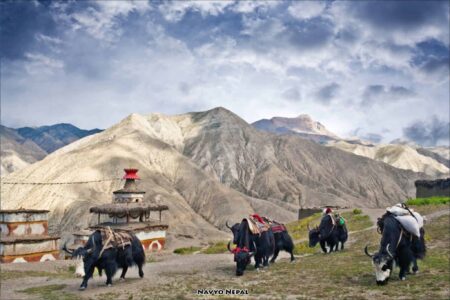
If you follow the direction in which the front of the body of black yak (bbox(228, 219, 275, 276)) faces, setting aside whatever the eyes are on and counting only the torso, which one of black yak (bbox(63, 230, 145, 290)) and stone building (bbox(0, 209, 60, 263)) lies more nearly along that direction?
the black yak

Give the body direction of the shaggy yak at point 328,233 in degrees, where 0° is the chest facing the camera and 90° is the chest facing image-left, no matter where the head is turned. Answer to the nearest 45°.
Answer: approximately 45°

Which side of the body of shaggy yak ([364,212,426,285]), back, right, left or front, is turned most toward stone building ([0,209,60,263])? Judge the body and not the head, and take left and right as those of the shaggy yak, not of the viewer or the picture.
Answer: right

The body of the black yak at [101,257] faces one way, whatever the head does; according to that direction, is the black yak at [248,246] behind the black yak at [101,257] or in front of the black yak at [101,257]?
behind

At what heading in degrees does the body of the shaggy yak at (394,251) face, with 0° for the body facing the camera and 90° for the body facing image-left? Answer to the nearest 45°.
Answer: approximately 45°

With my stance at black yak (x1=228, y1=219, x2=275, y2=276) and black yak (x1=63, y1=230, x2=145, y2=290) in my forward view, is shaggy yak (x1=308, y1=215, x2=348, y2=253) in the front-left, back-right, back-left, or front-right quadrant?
back-right

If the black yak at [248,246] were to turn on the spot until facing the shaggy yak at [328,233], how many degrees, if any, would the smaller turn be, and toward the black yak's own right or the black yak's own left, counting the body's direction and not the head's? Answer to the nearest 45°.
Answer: approximately 180°

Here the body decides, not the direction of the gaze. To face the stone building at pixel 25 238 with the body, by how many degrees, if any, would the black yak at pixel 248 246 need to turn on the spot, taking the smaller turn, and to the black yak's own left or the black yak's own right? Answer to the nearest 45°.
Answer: approximately 90° to the black yak's own right

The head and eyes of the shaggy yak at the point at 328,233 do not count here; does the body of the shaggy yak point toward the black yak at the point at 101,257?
yes

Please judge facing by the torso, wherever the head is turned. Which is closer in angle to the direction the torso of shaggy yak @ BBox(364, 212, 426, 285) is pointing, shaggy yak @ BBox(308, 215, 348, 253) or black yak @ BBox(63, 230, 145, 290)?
the black yak
